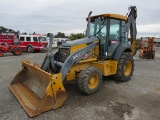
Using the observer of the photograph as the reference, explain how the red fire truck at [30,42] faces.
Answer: facing the viewer and to the right of the viewer

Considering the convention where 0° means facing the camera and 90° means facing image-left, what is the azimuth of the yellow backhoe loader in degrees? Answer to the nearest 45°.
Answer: approximately 45°

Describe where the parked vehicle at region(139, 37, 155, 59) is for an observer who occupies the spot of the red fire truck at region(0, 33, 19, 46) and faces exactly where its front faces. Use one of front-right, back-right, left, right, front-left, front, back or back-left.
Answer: front

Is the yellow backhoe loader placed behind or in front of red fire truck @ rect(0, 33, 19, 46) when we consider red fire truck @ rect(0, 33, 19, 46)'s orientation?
in front

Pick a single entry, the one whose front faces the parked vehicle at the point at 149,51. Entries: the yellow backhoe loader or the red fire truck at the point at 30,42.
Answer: the red fire truck

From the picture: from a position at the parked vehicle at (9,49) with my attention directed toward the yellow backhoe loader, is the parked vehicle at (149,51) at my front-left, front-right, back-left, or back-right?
front-left
